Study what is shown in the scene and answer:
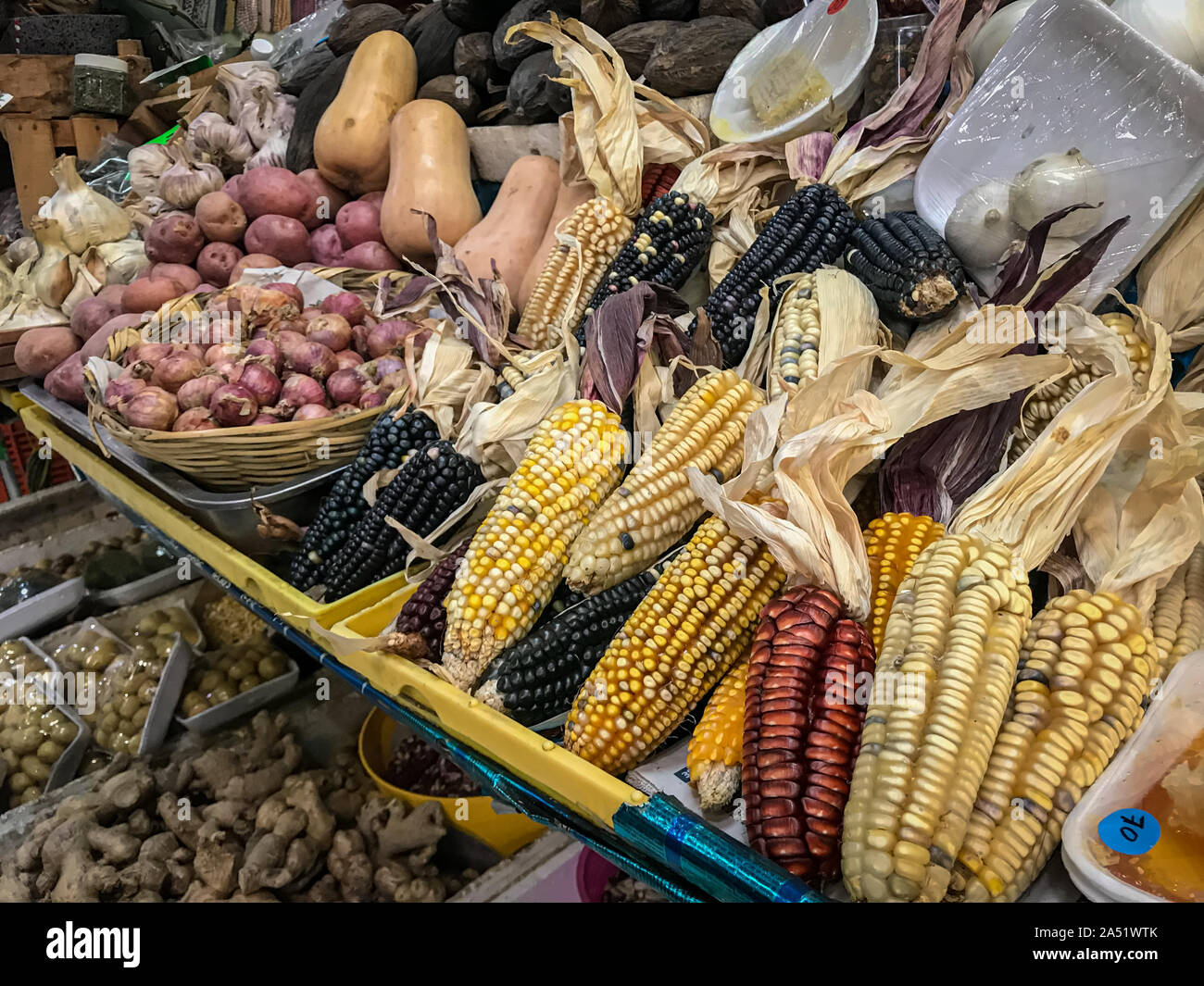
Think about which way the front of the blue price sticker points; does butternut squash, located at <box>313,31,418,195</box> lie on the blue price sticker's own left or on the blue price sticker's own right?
on the blue price sticker's own right

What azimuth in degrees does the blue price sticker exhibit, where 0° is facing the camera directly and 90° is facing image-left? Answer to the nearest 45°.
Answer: approximately 0°

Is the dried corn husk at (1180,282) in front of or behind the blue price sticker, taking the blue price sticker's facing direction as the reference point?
behind

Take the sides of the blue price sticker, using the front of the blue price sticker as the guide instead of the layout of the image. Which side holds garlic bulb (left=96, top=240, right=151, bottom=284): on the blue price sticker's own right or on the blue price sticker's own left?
on the blue price sticker's own right
